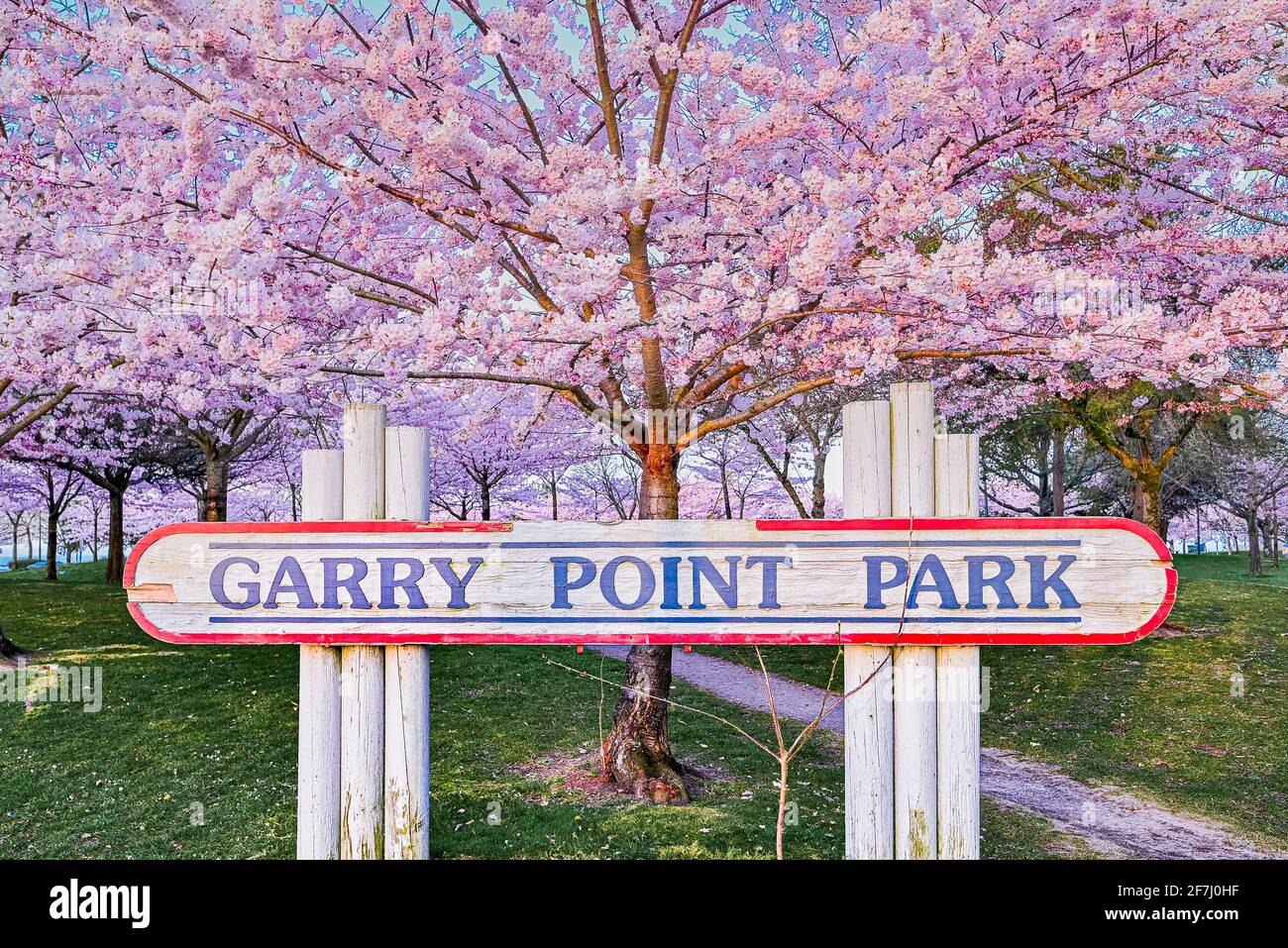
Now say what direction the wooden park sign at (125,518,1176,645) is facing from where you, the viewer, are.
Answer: facing the viewer
